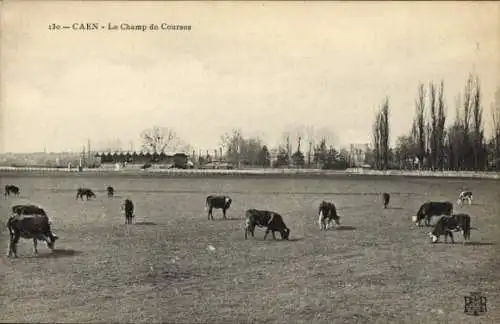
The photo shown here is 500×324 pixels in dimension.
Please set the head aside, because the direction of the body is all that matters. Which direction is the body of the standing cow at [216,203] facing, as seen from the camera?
to the viewer's right

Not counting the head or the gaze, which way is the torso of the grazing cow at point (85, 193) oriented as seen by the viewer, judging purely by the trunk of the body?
to the viewer's right

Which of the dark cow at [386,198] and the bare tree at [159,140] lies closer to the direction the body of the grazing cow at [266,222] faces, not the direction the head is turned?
the dark cow

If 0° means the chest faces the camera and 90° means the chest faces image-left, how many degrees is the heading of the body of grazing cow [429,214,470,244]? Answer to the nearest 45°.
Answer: approximately 90°

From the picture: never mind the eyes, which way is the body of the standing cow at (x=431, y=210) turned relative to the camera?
to the viewer's left

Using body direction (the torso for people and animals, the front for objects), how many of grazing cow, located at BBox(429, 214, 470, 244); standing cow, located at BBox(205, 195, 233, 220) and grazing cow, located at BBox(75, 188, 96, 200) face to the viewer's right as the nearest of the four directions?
2

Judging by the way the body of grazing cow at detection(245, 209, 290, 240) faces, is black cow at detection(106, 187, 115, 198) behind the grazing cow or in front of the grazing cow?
behind

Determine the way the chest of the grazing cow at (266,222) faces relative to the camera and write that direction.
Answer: to the viewer's right
